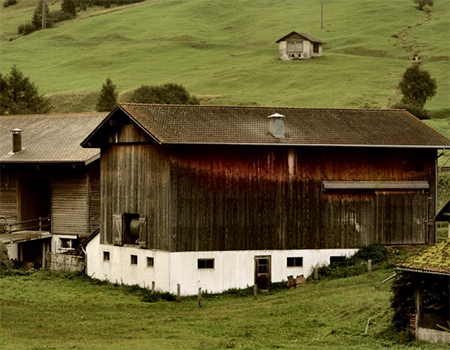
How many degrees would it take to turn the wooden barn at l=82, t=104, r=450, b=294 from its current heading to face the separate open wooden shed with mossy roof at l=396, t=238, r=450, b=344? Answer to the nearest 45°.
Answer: approximately 45° to its left

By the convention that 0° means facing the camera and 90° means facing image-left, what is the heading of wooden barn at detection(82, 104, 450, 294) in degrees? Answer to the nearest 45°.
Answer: approximately 0°
